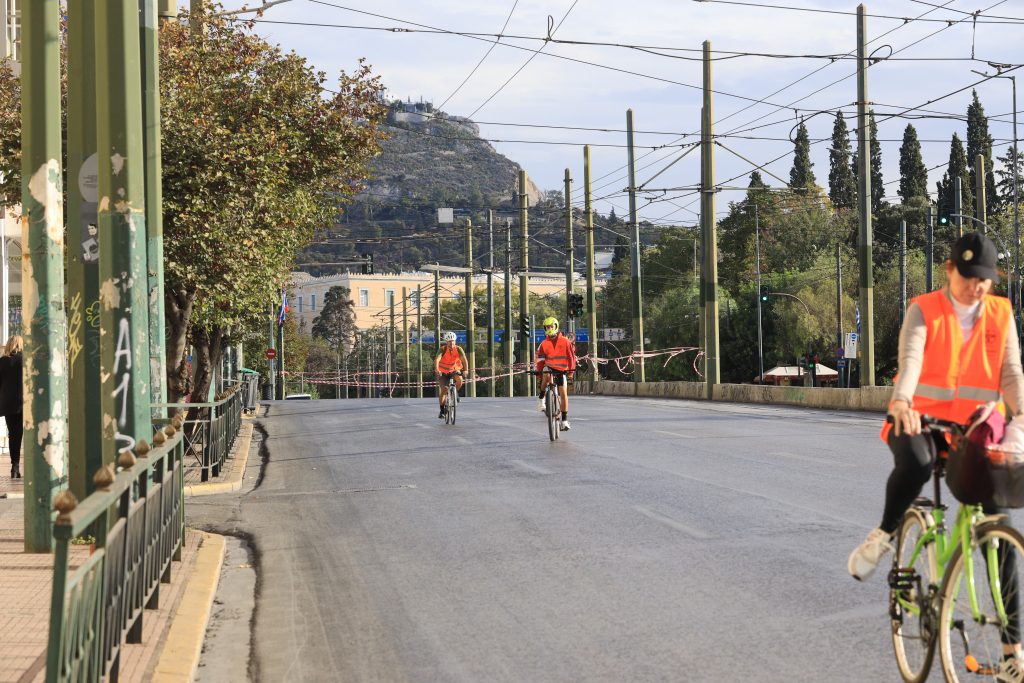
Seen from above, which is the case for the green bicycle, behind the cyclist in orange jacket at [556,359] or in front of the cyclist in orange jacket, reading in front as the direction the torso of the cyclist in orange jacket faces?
in front

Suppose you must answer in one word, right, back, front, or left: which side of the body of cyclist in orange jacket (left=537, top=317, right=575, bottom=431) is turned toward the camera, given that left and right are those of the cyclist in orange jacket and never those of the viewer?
front

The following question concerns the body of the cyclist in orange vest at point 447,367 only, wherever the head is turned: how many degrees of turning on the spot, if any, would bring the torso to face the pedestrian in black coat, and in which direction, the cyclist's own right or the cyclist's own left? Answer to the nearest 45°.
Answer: approximately 45° to the cyclist's own right

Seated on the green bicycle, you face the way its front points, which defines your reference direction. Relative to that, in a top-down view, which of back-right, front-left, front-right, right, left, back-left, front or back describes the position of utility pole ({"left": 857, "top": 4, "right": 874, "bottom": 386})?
back-left

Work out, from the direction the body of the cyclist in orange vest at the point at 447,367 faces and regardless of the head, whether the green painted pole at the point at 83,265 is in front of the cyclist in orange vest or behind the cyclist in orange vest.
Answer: in front

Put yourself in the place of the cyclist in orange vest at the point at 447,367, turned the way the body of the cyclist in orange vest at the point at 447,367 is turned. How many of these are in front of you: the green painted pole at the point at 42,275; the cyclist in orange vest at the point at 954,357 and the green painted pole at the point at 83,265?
3

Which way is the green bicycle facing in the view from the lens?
facing the viewer and to the right of the viewer

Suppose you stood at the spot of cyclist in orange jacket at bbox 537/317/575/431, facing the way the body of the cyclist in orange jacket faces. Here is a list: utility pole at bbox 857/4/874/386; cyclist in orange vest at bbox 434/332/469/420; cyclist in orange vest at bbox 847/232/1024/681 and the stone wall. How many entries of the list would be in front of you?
1

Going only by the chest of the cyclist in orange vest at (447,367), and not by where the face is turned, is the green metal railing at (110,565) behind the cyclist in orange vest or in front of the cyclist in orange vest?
in front

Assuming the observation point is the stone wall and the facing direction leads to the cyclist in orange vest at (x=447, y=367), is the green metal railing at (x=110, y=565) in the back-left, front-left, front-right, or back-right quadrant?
front-left

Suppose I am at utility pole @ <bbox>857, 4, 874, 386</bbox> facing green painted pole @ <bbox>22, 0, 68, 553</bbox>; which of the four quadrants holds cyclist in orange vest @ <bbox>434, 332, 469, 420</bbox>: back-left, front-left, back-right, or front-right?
front-right

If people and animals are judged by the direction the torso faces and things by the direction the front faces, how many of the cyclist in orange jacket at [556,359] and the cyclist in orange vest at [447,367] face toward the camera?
2

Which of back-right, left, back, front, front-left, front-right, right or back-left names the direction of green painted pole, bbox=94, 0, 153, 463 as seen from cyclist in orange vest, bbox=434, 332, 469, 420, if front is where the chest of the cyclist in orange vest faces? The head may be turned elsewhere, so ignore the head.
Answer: front

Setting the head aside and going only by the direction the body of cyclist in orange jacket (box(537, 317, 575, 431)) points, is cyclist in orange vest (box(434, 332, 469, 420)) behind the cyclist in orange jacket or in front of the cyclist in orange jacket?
behind
